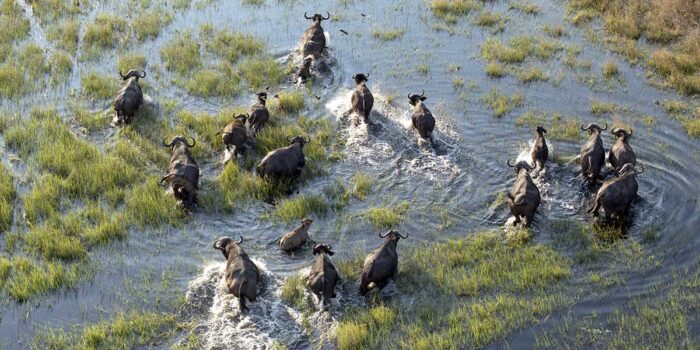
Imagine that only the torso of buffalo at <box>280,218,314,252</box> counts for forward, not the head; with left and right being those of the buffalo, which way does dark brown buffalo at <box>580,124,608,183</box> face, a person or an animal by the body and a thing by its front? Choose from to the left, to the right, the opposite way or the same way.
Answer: the same way

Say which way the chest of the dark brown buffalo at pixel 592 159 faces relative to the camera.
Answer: away from the camera

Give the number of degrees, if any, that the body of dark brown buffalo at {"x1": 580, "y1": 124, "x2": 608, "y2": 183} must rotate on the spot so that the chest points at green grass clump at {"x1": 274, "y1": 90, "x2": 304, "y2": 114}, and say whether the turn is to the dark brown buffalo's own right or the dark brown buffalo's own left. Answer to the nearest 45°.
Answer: approximately 90° to the dark brown buffalo's own left

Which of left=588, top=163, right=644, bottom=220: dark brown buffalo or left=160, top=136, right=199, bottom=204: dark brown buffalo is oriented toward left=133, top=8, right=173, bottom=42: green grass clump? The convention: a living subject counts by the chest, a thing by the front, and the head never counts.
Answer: left=160, top=136, right=199, bottom=204: dark brown buffalo

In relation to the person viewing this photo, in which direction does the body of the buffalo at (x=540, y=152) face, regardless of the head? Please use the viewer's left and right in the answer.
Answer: facing away from the viewer

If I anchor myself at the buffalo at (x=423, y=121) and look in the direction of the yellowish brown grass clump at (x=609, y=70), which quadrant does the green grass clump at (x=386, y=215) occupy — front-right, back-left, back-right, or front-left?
back-right

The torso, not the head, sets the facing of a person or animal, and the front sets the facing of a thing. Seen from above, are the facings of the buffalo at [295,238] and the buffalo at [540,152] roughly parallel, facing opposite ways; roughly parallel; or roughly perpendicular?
roughly parallel

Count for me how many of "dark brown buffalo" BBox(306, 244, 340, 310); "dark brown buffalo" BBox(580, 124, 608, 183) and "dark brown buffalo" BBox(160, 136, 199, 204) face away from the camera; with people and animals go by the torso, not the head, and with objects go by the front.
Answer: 3

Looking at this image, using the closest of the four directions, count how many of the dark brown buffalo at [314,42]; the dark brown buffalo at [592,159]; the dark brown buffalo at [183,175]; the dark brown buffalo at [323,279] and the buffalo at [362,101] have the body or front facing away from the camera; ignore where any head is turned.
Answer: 5

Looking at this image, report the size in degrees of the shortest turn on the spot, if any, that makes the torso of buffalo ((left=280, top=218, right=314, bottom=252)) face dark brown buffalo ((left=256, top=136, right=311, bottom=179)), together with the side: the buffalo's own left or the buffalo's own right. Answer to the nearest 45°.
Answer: approximately 45° to the buffalo's own left

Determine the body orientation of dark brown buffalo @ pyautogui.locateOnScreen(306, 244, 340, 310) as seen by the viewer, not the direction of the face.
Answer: away from the camera

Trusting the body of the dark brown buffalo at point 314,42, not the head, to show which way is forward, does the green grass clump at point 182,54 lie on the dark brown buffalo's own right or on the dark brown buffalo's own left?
on the dark brown buffalo's own left

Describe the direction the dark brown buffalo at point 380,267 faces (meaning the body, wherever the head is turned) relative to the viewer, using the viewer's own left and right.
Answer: facing away from the viewer and to the right of the viewer

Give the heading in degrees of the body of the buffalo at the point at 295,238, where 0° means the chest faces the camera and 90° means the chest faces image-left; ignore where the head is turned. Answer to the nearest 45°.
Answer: approximately 225°

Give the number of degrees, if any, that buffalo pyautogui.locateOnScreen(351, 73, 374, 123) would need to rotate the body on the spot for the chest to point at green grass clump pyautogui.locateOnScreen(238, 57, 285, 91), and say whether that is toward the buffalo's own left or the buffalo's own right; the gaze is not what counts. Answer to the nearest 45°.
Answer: approximately 45° to the buffalo's own left

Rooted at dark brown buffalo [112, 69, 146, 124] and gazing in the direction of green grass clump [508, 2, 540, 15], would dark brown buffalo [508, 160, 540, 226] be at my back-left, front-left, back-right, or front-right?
front-right

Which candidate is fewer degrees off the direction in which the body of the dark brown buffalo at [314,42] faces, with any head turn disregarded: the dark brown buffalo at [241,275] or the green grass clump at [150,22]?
the green grass clump

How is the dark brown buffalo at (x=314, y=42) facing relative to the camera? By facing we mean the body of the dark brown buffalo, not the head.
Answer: away from the camera

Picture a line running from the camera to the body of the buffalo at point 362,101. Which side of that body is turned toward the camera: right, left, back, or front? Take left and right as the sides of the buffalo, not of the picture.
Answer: back
